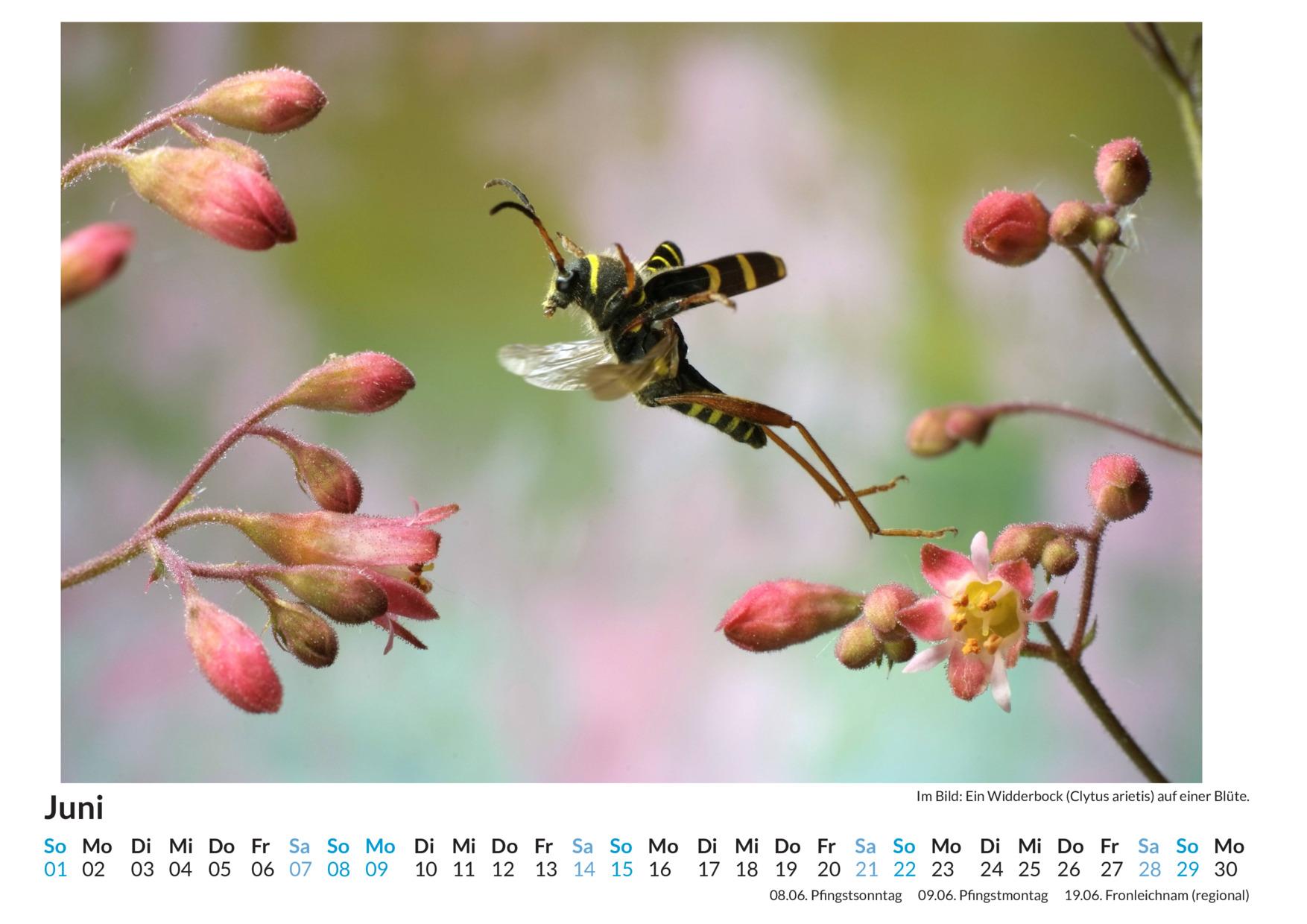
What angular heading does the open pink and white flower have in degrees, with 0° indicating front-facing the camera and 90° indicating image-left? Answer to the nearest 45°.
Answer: approximately 0°

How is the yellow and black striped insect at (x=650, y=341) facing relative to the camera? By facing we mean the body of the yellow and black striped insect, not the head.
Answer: to the viewer's left
